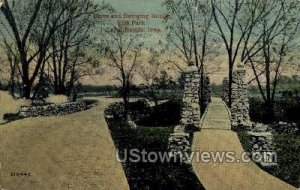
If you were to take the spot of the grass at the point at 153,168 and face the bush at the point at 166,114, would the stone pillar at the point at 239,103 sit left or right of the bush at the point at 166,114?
right
